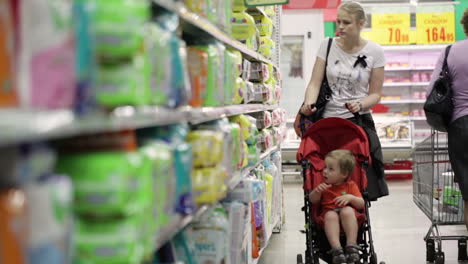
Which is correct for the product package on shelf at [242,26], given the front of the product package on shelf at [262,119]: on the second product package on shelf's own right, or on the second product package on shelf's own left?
on the second product package on shelf's own right

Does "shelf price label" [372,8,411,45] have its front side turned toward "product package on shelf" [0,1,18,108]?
yes

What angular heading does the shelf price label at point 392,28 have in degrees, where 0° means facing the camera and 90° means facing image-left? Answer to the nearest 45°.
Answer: approximately 0°

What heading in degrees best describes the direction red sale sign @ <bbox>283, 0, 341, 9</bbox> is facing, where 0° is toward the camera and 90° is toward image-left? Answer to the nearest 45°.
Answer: approximately 0°

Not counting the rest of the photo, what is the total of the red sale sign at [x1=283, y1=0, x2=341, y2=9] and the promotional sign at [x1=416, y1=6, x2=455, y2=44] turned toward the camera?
2

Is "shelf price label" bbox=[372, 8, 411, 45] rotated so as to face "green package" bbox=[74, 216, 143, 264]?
yes

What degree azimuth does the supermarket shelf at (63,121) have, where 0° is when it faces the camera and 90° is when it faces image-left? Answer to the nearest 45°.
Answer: approximately 315°

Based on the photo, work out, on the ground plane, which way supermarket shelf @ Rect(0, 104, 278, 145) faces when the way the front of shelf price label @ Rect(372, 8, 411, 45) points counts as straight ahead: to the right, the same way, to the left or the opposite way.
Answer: to the left

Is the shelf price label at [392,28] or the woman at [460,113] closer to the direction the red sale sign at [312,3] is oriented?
the woman
